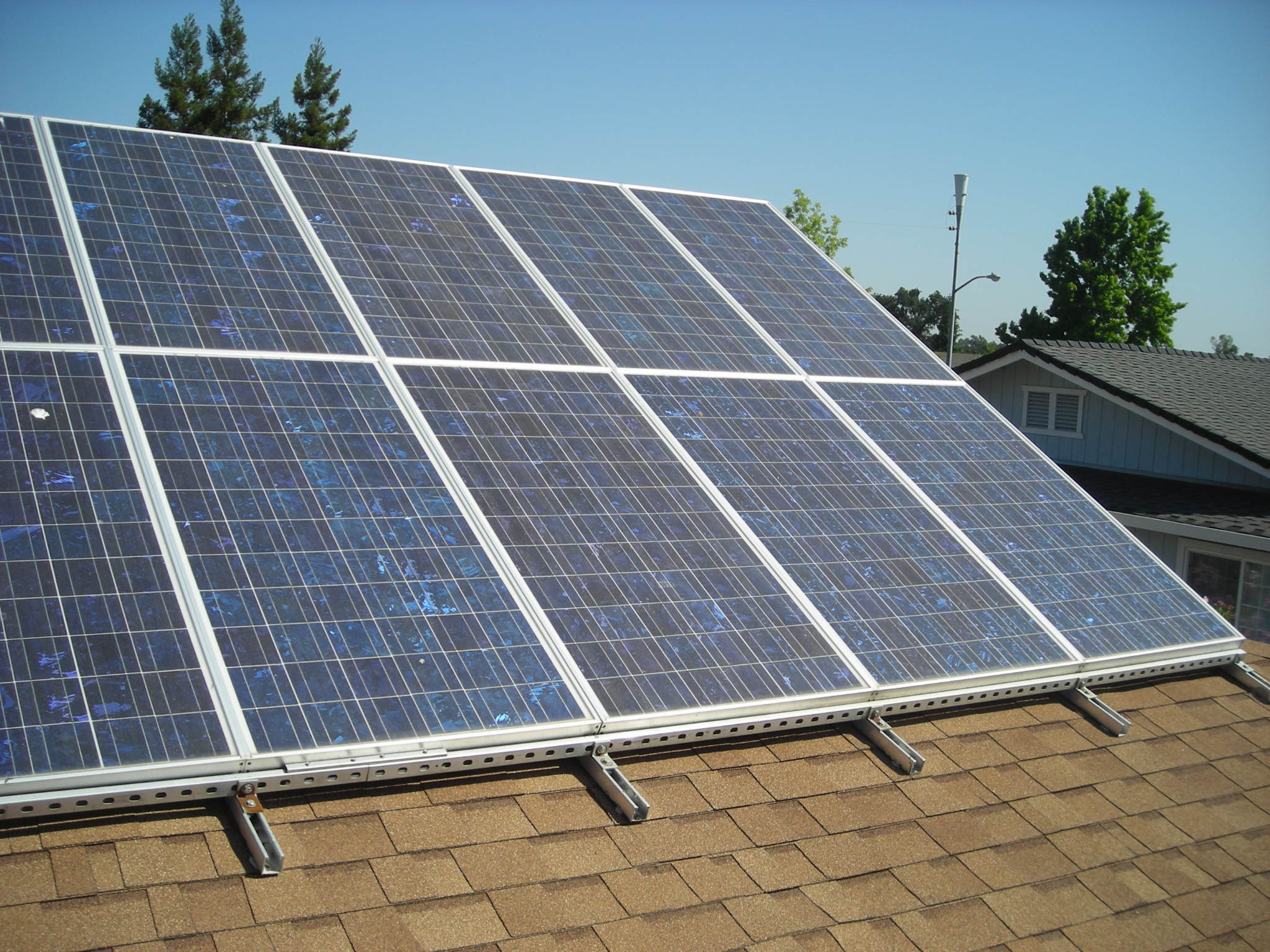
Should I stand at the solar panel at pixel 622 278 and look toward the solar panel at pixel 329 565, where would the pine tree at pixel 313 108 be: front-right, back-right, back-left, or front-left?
back-right

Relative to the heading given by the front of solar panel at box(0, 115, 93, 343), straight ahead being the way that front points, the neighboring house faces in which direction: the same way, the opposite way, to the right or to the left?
to the right

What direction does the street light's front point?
to the viewer's right

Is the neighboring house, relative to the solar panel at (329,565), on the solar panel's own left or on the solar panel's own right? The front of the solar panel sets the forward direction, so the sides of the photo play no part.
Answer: on the solar panel's own left

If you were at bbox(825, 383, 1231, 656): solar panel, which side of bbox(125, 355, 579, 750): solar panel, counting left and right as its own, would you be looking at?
left

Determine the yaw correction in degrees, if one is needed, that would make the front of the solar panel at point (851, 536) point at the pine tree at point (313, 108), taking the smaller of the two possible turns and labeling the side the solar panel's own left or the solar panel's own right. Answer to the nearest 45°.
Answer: approximately 180°

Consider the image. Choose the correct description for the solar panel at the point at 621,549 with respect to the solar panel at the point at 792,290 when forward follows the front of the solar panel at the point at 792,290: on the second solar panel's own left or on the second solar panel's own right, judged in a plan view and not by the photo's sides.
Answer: on the second solar panel's own right

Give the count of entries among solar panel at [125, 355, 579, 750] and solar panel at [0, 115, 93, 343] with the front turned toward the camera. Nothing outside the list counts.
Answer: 2

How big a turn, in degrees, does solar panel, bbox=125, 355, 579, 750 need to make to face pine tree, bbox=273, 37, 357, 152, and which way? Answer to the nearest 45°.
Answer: approximately 180°

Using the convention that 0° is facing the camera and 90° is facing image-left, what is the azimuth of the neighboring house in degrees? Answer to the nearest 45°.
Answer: approximately 45°

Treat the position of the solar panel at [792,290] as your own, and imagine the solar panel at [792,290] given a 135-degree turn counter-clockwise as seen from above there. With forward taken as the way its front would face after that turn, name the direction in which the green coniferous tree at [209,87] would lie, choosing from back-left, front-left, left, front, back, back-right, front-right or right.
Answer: front-left

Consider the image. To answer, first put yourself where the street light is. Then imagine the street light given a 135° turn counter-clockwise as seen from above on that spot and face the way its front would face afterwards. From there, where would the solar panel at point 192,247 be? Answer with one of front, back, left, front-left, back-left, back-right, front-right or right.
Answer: back-left

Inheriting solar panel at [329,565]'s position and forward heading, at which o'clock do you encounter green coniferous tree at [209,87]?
The green coniferous tree is roughly at 6 o'clock from the solar panel.

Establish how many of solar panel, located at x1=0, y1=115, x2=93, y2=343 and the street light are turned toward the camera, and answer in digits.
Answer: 1

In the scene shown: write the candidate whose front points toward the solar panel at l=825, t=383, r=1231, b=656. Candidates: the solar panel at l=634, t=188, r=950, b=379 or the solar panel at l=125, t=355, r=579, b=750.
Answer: the solar panel at l=634, t=188, r=950, b=379

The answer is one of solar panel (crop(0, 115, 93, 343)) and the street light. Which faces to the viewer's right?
the street light

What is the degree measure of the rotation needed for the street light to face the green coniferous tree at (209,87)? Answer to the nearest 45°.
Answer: approximately 180°

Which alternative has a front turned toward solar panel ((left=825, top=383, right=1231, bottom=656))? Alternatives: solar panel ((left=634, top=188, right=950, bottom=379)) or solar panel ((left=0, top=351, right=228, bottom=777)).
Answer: solar panel ((left=634, top=188, right=950, bottom=379))

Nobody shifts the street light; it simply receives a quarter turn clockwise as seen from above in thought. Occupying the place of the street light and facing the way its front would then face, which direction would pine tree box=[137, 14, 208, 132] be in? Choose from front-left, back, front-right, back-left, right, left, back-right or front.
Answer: right

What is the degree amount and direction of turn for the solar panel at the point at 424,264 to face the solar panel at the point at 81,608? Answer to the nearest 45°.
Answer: approximately 45° to its right
